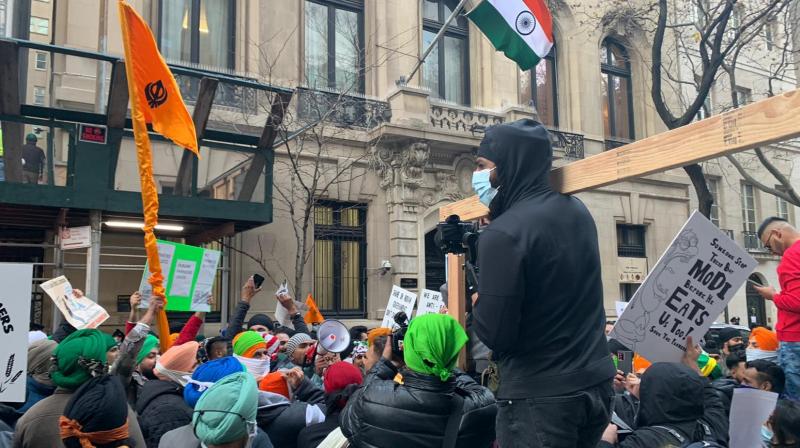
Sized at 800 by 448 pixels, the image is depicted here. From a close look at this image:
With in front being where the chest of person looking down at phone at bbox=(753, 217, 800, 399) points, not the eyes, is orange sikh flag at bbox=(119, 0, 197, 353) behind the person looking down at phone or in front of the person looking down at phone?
in front

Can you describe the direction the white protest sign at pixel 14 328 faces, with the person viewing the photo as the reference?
facing the viewer

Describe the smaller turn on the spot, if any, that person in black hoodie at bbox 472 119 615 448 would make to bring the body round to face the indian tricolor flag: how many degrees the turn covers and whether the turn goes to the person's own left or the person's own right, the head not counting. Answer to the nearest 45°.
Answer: approximately 45° to the person's own right

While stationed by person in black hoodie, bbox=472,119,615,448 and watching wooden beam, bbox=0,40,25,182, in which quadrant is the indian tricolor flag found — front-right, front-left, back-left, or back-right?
front-right

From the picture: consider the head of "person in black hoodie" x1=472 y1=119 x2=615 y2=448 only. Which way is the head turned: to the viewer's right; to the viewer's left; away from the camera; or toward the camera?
to the viewer's left

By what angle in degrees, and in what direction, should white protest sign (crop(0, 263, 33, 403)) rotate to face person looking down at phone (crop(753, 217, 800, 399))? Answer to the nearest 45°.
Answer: approximately 45° to its left

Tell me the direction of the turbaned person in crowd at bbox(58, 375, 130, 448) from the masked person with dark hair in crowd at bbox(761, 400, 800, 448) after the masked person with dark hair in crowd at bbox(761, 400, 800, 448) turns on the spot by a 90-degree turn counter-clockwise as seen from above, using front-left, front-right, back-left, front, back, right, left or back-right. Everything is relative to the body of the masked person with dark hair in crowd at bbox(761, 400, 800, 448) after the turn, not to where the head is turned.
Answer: front-right

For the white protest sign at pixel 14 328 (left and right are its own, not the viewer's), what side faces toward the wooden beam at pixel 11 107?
back

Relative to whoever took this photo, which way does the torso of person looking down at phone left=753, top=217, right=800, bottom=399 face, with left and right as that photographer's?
facing to the left of the viewer

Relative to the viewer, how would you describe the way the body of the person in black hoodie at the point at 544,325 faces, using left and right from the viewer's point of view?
facing away from the viewer and to the left of the viewer

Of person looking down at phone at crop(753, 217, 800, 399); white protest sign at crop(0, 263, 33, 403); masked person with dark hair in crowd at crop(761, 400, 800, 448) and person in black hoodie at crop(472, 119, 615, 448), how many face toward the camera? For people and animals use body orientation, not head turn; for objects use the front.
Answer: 1

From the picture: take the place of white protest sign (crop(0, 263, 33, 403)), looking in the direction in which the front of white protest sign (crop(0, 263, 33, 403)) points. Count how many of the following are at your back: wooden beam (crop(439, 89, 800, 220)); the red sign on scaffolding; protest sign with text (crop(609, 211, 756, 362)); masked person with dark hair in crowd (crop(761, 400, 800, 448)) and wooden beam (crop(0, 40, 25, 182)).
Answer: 2
